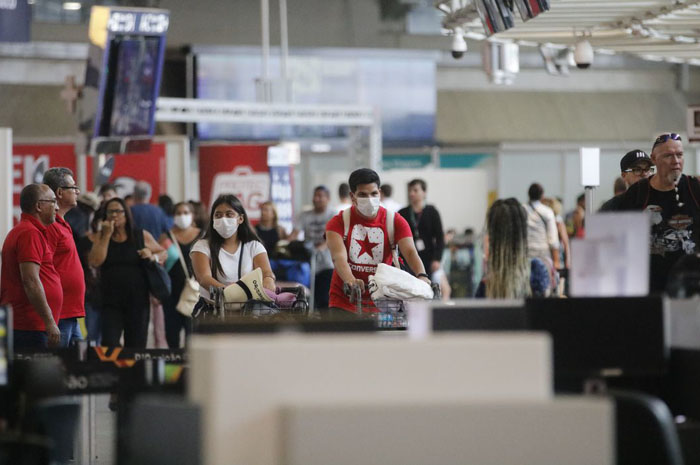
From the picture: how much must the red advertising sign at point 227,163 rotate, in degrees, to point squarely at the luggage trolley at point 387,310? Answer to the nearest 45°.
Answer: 0° — it already faces it

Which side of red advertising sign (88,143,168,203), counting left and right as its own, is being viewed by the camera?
front

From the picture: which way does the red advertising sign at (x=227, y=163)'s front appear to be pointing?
toward the camera

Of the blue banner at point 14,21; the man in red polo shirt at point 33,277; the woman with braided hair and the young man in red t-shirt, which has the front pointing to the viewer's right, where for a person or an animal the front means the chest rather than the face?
the man in red polo shirt

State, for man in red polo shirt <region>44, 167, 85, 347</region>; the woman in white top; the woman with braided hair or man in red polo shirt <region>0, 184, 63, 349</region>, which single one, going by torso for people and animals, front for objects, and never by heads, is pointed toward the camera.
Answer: the woman in white top

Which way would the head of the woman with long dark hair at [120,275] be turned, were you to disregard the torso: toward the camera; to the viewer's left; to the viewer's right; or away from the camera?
toward the camera

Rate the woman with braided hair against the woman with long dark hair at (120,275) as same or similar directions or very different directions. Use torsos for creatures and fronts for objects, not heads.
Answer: very different directions

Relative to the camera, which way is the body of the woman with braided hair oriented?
away from the camera

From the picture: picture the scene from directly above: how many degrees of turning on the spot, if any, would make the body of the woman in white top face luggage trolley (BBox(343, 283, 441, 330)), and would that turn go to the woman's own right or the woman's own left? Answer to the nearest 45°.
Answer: approximately 45° to the woman's own left

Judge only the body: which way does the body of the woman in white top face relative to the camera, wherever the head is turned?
toward the camera

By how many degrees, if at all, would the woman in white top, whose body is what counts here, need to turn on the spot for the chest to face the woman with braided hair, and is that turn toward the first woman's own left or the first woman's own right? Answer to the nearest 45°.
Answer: approximately 45° to the first woman's own left

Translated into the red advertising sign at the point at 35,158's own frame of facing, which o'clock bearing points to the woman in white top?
The woman in white top is roughly at 12 o'clock from the red advertising sign.

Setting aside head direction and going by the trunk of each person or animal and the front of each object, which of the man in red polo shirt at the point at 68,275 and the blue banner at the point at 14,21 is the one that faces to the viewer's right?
the man in red polo shirt

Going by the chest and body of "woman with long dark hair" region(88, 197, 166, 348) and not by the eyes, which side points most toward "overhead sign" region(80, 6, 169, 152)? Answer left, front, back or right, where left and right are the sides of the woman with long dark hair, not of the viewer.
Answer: back

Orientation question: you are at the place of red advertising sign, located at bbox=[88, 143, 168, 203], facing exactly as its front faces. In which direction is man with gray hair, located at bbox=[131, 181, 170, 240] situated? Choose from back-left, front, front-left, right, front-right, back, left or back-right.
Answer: front

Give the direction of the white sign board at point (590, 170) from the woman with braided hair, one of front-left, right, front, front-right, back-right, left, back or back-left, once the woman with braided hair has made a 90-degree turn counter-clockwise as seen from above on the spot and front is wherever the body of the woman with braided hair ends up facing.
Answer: right

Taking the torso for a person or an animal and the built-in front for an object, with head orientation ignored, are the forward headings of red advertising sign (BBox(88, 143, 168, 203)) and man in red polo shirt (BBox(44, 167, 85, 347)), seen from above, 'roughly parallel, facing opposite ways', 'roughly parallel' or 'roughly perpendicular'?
roughly perpendicular
